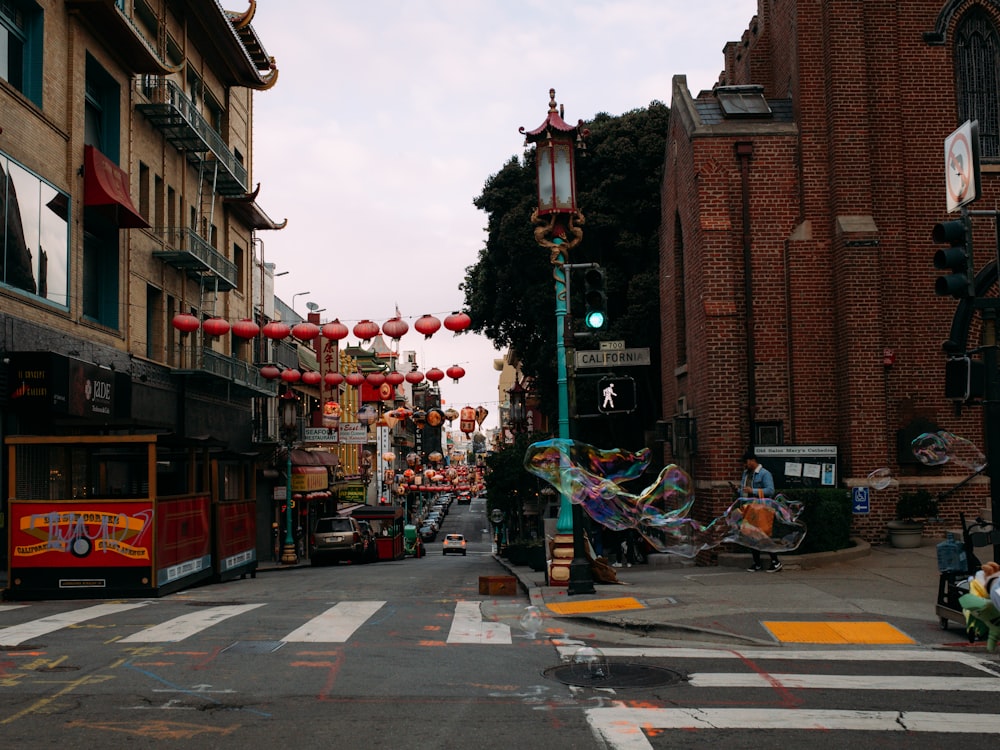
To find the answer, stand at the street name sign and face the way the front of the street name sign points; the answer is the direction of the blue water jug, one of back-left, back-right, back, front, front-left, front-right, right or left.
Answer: front-left

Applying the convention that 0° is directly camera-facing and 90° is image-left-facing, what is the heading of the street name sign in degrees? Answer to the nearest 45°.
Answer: approximately 0°

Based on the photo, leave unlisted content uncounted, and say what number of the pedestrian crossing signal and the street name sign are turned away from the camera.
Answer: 0

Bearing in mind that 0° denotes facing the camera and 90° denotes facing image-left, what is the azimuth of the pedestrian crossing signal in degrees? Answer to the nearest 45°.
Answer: approximately 0°

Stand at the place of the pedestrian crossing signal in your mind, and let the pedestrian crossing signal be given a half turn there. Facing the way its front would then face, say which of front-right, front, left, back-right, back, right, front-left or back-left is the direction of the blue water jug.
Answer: back-right

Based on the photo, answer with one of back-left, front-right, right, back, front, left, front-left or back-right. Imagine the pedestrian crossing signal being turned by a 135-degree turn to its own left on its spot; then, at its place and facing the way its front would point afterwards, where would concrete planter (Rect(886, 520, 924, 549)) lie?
front

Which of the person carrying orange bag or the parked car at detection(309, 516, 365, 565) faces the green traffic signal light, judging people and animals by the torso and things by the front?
the person carrying orange bag

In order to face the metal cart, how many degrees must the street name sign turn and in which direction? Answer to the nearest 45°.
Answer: approximately 45° to its left
